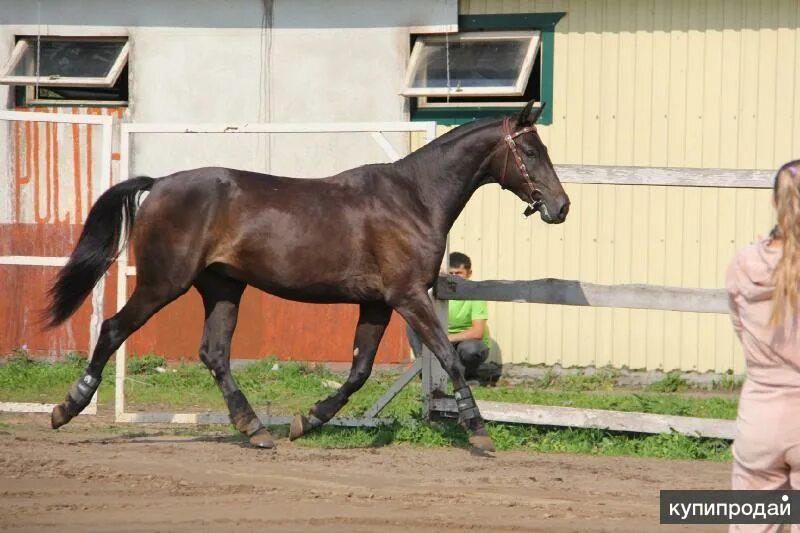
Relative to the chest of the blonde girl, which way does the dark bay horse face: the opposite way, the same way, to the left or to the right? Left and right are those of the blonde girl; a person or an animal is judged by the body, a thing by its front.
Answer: to the right

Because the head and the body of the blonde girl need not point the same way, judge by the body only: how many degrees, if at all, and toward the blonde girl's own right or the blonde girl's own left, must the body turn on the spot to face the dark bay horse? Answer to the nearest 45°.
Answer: approximately 45° to the blonde girl's own left

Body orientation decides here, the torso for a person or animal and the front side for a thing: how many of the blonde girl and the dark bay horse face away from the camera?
1

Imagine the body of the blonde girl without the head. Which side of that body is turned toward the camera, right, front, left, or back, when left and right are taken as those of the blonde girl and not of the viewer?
back

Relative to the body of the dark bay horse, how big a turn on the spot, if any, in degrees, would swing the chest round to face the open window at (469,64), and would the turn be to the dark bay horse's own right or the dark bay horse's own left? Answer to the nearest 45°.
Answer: approximately 45° to the dark bay horse's own left

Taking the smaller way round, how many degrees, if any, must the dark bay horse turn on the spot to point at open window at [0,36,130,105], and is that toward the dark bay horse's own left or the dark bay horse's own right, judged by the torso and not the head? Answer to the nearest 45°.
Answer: approximately 135° to the dark bay horse's own left

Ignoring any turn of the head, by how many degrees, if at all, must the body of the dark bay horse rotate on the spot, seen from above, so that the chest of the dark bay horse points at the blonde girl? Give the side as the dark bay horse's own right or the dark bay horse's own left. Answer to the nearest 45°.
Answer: approximately 90° to the dark bay horse's own right

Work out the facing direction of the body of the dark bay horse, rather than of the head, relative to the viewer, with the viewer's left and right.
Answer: facing to the right of the viewer
